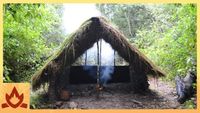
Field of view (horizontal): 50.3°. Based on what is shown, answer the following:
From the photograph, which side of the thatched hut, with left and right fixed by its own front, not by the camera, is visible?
front
